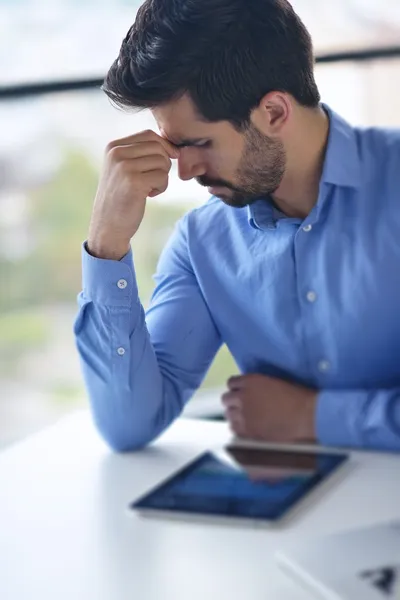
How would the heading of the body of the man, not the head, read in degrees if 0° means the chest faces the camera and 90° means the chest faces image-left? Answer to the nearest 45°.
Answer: approximately 45°
